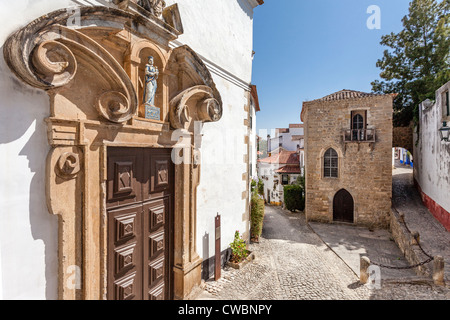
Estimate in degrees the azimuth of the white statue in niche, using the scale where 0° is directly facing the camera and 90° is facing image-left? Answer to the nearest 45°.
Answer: approximately 315°

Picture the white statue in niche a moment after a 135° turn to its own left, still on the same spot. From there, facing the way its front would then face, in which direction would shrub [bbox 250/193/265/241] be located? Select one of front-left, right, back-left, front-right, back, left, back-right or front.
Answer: front-right

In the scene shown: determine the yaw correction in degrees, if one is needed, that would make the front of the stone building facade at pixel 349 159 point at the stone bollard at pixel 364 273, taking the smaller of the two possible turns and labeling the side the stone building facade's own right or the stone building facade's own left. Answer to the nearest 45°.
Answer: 0° — it already faces it

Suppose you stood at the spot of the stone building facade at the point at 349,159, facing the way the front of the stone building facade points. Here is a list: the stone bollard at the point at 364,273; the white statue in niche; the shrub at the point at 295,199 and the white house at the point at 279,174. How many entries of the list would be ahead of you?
2

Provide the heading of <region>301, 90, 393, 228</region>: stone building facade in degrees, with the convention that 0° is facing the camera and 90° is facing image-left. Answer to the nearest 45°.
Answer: approximately 0°

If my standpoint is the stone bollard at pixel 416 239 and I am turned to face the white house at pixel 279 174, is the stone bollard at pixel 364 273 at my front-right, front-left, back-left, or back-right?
back-left

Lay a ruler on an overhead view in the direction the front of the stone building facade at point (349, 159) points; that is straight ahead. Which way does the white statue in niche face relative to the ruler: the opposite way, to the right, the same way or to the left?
to the left

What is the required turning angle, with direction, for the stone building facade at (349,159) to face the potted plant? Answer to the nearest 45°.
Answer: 0° — it already faces it

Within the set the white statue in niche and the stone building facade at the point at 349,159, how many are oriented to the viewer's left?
0

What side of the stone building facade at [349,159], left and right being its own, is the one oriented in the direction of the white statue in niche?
front

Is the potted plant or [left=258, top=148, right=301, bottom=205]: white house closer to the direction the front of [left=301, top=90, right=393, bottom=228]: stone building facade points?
the potted plant

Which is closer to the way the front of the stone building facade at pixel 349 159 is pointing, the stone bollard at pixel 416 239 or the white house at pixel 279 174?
the stone bollard
